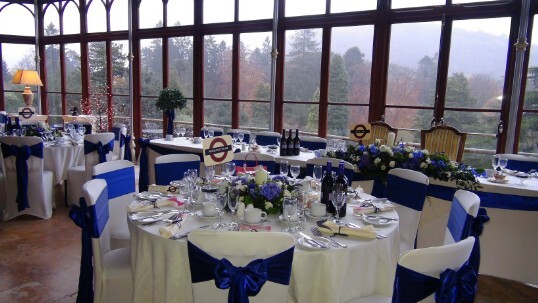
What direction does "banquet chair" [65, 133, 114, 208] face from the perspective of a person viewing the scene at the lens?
facing away from the viewer and to the left of the viewer

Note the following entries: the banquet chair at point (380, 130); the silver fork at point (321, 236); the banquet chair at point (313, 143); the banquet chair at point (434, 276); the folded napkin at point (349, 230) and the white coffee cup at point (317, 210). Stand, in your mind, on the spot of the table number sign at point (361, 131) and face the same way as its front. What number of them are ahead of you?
4

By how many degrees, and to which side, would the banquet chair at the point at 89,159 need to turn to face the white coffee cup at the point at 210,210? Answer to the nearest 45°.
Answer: approximately 135° to its left

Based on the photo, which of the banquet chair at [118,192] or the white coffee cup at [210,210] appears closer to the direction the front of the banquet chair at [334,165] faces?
the white coffee cup

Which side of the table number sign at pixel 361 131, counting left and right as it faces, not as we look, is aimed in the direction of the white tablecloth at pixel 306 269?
front

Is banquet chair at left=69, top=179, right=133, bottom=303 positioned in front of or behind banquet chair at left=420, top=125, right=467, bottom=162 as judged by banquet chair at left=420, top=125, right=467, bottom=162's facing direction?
in front

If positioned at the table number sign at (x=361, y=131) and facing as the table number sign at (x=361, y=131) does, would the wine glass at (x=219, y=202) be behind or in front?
in front

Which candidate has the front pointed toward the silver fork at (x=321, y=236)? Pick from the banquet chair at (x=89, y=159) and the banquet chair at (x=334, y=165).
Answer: the banquet chair at (x=334, y=165)

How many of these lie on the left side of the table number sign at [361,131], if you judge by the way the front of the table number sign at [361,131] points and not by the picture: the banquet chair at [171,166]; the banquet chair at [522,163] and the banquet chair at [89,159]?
1

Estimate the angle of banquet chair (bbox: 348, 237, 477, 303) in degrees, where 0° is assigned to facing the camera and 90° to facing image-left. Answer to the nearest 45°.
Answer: approximately 135°

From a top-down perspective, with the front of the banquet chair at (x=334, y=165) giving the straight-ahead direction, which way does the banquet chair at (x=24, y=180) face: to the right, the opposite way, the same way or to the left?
the opposite way

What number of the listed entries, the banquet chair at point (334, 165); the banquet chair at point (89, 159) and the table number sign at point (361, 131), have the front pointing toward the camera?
2
